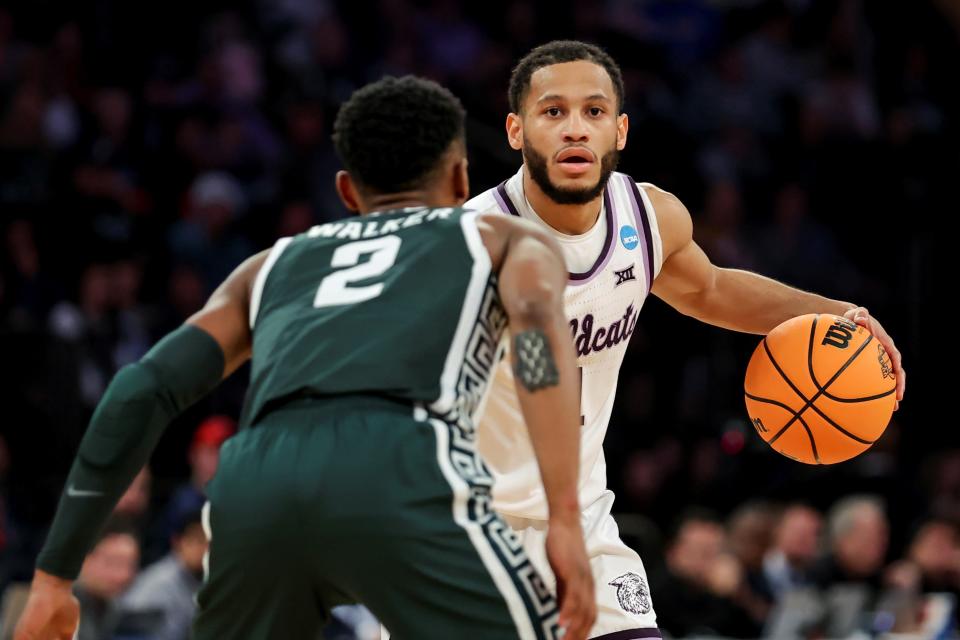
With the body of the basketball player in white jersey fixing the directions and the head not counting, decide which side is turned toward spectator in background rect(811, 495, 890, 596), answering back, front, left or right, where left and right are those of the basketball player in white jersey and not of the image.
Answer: back

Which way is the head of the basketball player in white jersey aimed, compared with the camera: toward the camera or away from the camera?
toward the camera

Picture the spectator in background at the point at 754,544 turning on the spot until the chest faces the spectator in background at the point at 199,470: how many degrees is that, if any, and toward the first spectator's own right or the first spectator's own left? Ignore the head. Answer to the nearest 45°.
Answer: approximately 45° to the first spectator's own right

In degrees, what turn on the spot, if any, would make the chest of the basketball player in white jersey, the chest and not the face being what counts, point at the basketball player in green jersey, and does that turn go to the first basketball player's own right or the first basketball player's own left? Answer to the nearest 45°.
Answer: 0° — they already face them

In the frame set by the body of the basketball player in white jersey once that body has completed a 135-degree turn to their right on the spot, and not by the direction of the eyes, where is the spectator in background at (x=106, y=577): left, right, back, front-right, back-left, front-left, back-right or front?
front

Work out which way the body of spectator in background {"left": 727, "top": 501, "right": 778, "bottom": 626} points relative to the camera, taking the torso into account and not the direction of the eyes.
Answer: toward the camera

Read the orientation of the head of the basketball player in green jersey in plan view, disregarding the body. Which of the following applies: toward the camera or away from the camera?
away from the camera

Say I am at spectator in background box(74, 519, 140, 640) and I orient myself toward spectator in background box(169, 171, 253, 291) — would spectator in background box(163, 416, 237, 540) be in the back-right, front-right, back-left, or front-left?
front-right

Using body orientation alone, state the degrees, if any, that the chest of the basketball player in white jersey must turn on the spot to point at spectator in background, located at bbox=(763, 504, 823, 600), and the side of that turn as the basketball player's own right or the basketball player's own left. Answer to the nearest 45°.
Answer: approximately 180°

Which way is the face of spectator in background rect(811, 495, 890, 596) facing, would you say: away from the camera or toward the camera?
toward the camera

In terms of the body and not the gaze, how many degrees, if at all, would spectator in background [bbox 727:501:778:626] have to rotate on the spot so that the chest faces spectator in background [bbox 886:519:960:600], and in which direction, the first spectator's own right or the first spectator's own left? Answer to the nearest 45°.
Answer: approximately 90° to the first spectator's own left

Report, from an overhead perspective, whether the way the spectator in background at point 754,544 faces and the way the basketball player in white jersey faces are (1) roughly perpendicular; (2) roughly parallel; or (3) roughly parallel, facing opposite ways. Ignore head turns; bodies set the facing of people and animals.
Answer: roughly parallel

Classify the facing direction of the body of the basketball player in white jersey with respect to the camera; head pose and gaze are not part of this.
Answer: toward the camera

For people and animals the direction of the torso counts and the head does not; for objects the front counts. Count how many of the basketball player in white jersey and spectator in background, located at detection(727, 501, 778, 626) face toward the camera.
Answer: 2

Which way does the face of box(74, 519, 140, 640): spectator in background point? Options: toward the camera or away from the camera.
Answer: toward the camera

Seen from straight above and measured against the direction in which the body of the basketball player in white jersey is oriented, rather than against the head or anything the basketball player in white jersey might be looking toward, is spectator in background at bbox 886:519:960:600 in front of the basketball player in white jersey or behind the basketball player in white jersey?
behind

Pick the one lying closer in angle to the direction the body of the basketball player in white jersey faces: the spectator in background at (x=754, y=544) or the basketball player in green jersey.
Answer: the basketball player in green jersey
